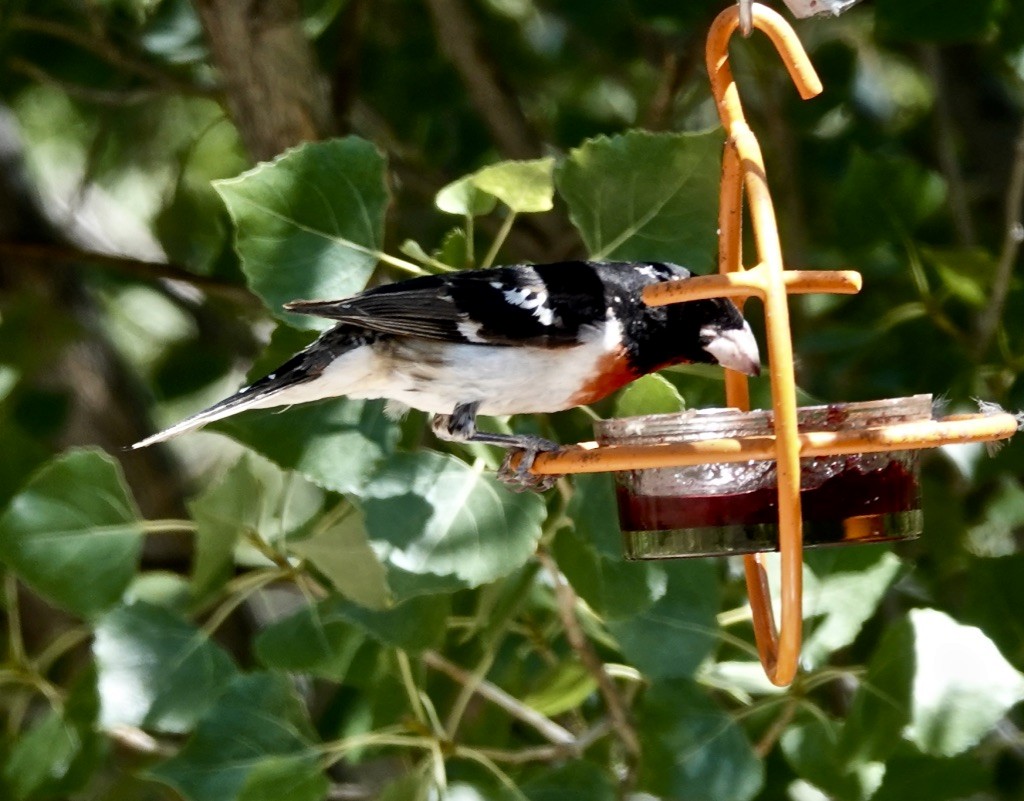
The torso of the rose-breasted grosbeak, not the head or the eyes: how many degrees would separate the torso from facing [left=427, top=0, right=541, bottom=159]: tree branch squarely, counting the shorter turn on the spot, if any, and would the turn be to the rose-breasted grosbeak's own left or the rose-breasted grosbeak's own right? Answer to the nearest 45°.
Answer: approximately 90° to the rose-breasted grosbeak's own left

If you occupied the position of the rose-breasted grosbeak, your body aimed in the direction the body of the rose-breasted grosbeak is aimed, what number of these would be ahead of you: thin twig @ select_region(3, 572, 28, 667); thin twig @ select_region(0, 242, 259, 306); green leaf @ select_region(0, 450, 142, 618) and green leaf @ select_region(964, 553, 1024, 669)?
1

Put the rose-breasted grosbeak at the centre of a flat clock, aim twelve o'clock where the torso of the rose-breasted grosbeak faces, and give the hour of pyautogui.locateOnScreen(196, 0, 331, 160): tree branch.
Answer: The tree branch is roughly at 8 o'clock from the rose-breasted grosbeak.

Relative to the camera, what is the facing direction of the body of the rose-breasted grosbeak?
to the viewer's right

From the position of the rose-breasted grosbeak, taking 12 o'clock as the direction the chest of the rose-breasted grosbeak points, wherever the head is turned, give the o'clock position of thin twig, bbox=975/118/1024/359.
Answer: The thin twig is roughly at 11 o'clock from the rose-breasted grosbeak.

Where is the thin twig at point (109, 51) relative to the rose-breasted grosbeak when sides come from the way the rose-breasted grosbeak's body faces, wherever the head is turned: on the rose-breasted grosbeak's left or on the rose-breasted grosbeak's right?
on the rose-breasted grosbeak's left

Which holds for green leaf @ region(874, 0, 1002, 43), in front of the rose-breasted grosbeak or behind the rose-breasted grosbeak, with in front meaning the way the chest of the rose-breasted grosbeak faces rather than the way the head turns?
in front
